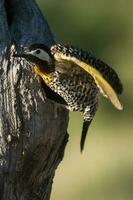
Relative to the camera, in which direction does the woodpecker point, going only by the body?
to the viewer's left
